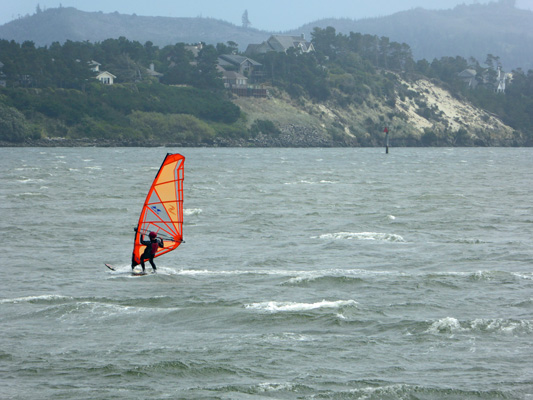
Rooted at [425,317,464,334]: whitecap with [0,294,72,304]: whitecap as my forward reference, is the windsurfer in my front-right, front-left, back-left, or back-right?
front-right

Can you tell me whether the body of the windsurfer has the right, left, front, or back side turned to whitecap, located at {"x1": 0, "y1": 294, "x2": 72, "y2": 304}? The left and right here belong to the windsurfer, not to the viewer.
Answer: left
